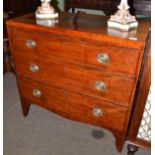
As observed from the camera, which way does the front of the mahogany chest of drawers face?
facing the viewer and to the left of the viewer
